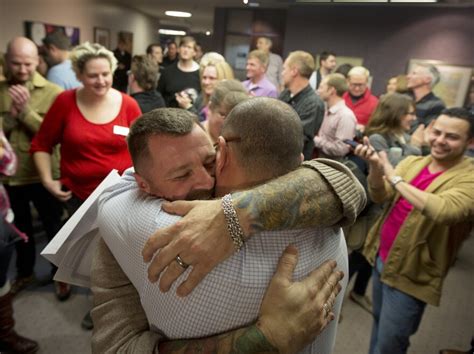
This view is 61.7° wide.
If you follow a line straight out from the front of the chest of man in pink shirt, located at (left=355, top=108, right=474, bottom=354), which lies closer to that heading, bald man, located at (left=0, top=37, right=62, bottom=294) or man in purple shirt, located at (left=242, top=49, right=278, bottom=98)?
the bald man

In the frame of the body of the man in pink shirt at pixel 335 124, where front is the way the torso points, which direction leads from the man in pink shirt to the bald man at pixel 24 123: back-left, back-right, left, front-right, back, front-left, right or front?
front-left

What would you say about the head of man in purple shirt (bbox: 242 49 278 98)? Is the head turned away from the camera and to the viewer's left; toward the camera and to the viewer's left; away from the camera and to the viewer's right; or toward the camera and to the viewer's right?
toward the camera and to the viewer's left

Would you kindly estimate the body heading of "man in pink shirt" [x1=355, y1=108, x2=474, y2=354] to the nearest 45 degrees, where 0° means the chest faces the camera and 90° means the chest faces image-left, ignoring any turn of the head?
approximately 45°

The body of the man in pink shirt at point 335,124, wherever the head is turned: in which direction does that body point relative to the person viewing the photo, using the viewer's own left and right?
facing to the left of the viewer

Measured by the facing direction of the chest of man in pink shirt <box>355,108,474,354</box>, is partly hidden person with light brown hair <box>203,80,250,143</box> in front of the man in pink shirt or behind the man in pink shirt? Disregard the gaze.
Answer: in front

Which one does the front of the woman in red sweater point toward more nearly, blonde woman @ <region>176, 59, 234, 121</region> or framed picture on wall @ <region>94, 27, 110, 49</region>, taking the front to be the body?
the blonde woman

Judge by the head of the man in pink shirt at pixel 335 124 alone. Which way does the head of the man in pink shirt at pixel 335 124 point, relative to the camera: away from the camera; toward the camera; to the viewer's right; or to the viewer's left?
to the viewer's left

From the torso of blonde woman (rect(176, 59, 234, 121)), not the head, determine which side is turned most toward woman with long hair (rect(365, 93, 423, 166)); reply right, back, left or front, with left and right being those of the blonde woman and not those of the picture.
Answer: left
